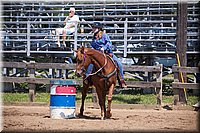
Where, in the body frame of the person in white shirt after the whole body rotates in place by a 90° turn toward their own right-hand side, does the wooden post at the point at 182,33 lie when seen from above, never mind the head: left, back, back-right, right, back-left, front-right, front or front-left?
back

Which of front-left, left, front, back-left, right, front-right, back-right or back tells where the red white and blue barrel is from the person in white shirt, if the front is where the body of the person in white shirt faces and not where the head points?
front-left

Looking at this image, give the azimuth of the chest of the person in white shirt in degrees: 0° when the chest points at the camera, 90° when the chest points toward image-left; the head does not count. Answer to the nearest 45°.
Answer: approximately 45°

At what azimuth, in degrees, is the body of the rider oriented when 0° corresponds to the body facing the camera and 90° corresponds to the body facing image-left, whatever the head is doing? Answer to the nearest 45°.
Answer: approximately 45°

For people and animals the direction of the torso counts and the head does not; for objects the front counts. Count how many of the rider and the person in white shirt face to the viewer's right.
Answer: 0

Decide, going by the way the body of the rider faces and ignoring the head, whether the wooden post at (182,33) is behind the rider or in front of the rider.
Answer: behind

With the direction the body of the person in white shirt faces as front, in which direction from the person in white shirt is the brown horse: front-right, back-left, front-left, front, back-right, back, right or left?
front-left
